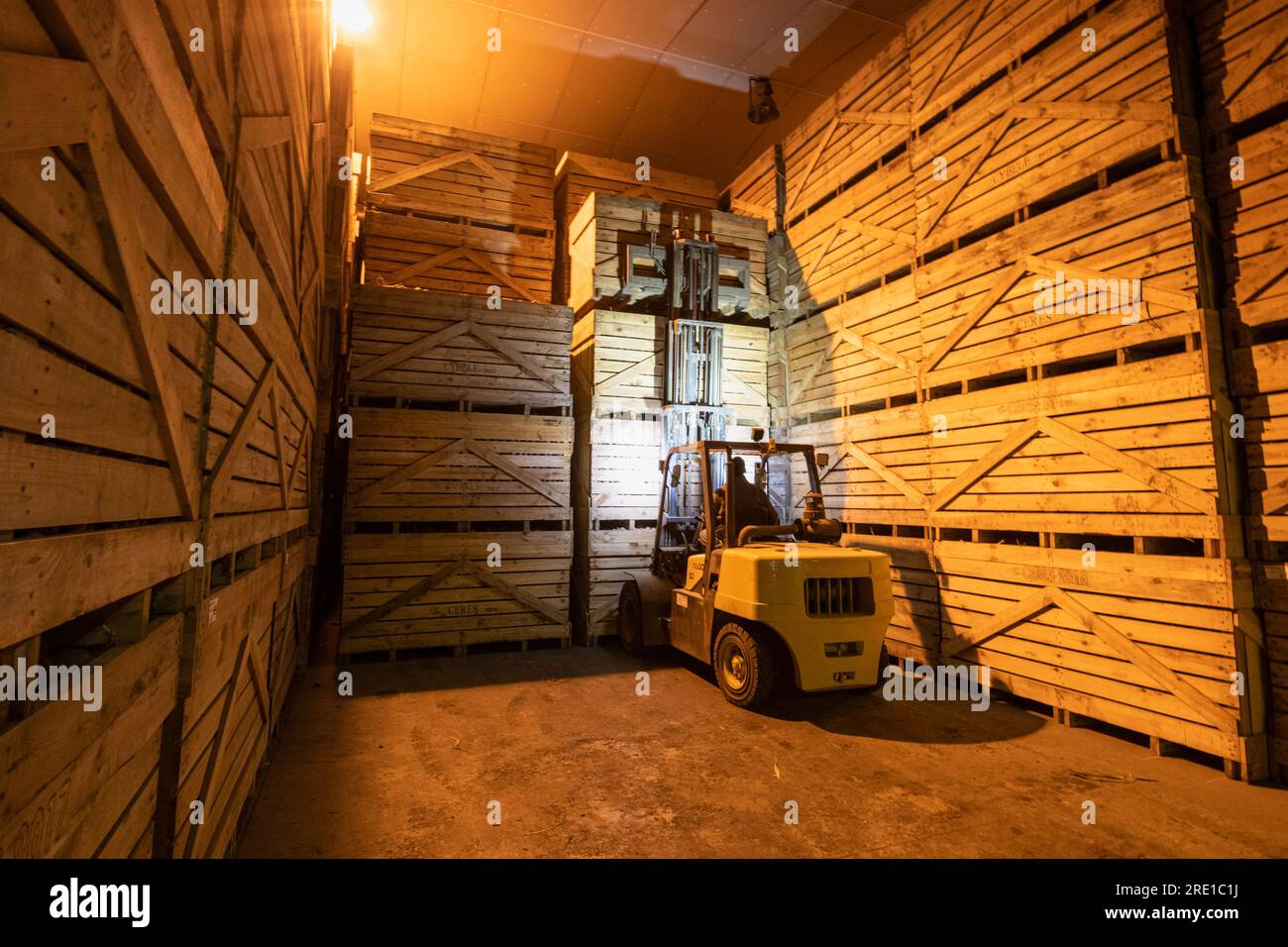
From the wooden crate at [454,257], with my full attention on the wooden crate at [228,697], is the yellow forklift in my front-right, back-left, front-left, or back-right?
front-left

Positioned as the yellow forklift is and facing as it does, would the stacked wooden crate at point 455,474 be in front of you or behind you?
in front

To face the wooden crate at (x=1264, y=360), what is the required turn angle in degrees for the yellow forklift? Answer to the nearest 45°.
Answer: approximately 135° to its right

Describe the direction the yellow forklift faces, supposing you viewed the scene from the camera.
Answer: facing away from the viewer and to the left of the viewer

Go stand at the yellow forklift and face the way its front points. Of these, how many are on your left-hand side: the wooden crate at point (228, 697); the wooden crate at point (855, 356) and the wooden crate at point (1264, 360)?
1

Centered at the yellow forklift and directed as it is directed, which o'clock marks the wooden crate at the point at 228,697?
The wooden crate is roughly at 9 o'clock from the yellow forklift.

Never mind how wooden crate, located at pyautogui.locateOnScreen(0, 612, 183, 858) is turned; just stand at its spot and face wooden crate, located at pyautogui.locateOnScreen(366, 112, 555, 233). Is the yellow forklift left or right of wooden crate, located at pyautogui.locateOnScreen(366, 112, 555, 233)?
right
